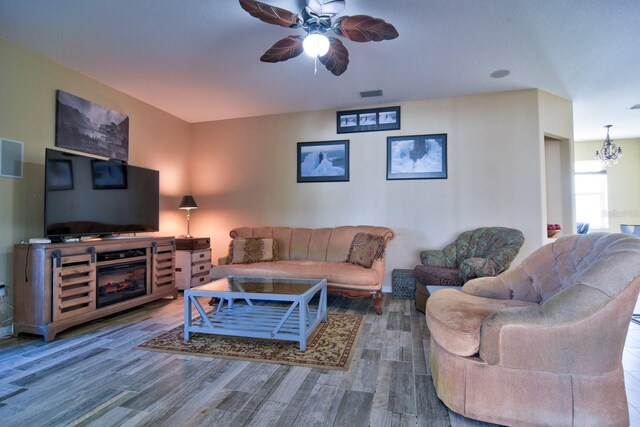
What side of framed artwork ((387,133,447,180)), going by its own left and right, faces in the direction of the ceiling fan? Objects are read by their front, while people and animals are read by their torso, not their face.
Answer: front

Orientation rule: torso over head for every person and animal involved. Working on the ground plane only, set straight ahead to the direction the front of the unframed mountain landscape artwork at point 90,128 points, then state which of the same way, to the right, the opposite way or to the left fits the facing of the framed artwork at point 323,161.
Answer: to the right

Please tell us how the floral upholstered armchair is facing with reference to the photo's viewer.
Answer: facing the viewer and to the left of the viewer

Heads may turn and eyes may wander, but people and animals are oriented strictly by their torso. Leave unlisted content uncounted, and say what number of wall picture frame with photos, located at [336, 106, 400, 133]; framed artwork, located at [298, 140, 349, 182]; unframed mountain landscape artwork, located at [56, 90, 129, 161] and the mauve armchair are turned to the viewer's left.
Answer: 1

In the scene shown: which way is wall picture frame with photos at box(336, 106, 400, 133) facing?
toward the camera

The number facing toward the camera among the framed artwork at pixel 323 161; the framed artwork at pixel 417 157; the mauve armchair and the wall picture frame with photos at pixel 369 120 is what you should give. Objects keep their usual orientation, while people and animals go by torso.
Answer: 3

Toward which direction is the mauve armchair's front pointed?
to the viewer's left

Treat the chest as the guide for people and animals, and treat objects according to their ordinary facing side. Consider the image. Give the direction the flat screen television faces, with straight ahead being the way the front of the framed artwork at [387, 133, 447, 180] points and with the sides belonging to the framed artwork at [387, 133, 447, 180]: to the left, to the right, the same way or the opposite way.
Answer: to the left

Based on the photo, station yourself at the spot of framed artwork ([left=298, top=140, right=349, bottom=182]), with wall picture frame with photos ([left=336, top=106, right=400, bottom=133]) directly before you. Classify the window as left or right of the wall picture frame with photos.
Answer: left

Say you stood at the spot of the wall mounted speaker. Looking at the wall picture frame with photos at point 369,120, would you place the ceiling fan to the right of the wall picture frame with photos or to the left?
right

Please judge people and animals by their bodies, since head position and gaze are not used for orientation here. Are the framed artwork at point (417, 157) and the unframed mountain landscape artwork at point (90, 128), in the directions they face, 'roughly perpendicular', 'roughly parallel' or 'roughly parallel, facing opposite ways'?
roughly perpendicular

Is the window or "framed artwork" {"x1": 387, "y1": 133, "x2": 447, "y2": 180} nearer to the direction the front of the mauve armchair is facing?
the framed artwork

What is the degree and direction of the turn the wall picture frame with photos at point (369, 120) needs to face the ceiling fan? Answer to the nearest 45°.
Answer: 0° — it already faces it

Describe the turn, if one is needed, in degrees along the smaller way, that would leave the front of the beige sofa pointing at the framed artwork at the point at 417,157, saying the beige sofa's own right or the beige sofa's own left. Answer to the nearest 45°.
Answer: approximately 90° to the beige sofa's own left
